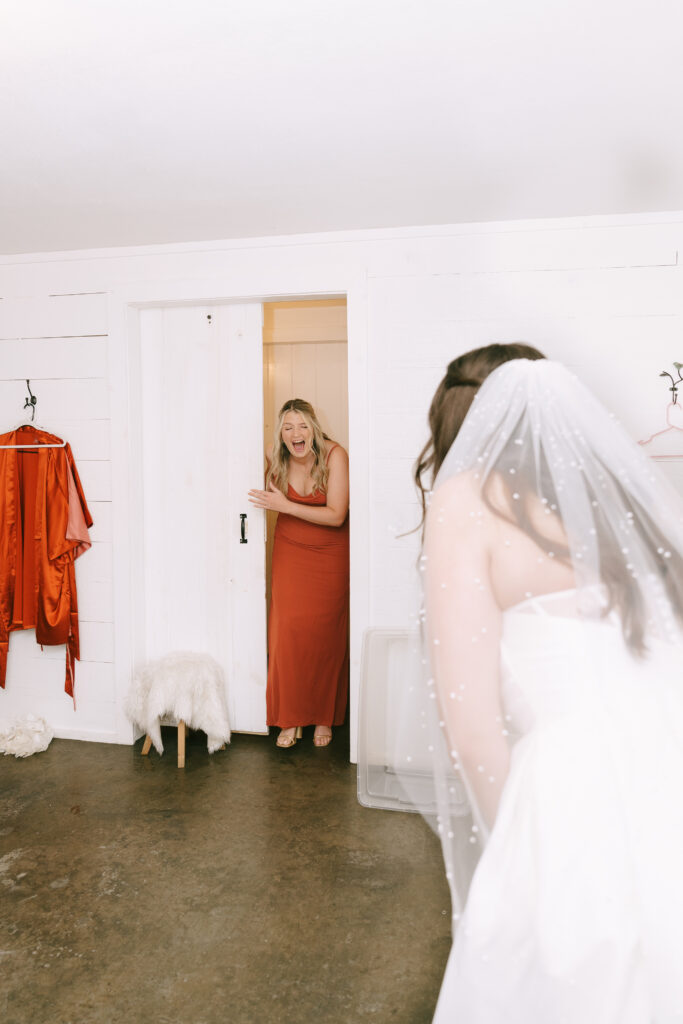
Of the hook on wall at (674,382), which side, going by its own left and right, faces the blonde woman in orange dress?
right

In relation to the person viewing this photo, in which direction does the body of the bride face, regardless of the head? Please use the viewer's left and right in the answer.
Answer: facing away from the viewer and to the left of the viewer

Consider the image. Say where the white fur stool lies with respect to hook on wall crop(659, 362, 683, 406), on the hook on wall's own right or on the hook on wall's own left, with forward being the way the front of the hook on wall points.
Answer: on the hook on wall's own right

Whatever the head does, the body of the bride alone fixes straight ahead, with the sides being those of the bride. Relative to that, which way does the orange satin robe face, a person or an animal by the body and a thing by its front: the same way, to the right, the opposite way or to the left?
the opposite way

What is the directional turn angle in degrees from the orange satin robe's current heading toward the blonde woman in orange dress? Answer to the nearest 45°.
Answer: approximately 90° to its left

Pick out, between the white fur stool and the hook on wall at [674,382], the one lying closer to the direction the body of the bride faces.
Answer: the white fur stool

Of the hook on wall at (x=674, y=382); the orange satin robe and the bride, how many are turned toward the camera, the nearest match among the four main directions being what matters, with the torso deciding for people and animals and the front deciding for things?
2

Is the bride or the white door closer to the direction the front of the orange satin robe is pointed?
the bride

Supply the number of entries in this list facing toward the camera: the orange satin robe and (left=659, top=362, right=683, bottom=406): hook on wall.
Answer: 2

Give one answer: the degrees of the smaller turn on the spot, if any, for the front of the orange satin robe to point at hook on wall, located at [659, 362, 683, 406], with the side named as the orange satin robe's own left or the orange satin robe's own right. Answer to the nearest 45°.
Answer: approximately 45° to the orange satin robe's own left
